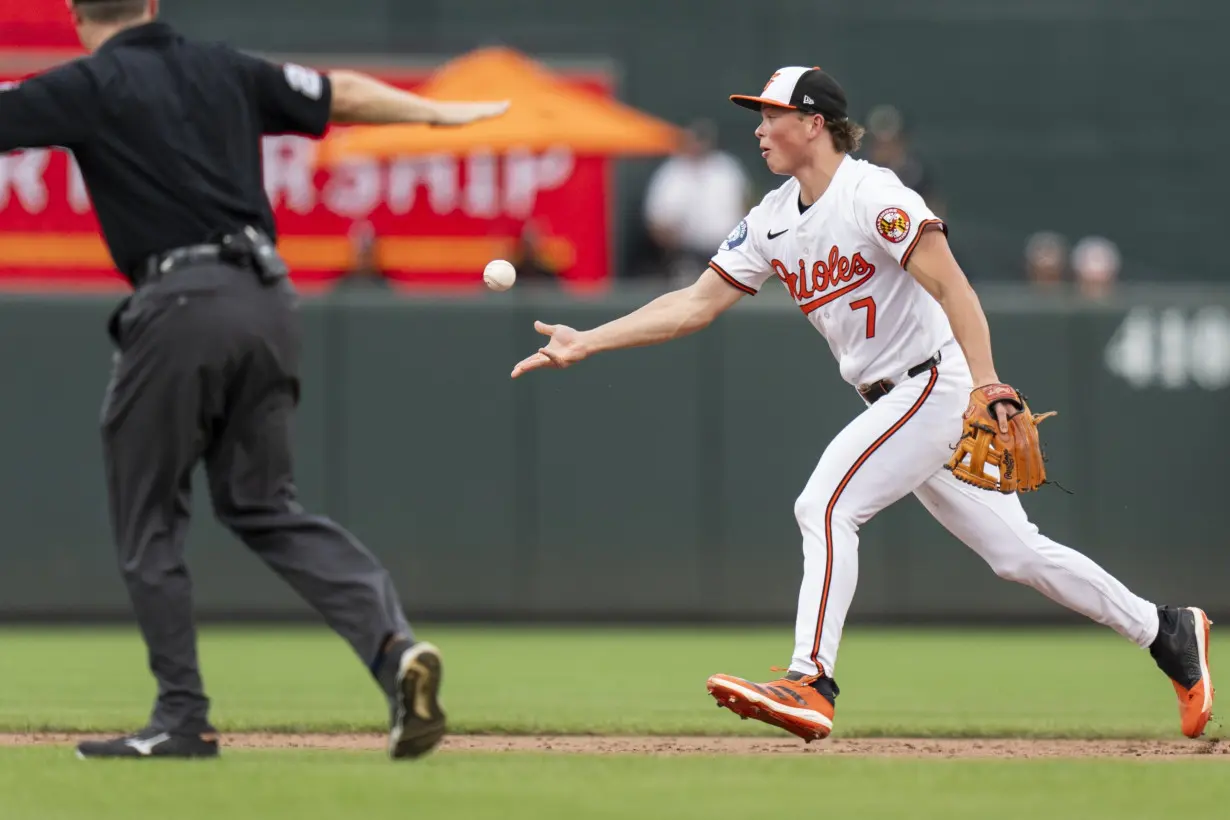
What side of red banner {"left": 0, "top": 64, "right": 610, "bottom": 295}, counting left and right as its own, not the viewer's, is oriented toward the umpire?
front

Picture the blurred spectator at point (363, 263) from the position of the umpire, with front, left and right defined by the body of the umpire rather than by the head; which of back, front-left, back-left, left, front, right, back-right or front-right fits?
front-right

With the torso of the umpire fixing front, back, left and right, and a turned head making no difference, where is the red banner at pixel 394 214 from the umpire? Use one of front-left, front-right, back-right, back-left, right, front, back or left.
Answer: front-right

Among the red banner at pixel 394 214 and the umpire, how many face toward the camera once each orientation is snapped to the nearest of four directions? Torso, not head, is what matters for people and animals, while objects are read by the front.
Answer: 1

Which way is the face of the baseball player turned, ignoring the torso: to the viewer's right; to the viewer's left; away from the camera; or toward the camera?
to the viewer's left

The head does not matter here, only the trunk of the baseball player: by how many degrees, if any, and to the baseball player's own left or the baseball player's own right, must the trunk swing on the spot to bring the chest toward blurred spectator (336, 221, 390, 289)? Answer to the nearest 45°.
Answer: approximately 90° to the baseball player's own right

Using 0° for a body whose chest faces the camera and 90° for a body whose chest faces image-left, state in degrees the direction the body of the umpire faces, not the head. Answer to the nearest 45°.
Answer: approximately 135°

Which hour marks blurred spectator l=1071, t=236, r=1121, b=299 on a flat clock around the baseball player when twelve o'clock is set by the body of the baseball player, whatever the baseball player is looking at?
The blurred spectator is roughly at 5 o'clock from the baseball player.

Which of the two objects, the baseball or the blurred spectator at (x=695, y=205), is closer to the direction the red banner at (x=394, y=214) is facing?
the baseball

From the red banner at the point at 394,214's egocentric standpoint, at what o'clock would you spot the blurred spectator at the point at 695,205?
The blurred spectator is roughly at 10 o'clock from the red banner.

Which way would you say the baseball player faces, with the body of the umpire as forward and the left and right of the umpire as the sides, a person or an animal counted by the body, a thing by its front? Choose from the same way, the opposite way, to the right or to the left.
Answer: to the left
